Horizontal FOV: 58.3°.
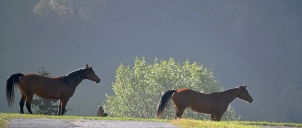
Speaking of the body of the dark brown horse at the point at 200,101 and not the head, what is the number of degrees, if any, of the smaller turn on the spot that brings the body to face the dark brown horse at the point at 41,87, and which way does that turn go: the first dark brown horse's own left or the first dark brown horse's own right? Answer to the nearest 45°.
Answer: approximately 180°

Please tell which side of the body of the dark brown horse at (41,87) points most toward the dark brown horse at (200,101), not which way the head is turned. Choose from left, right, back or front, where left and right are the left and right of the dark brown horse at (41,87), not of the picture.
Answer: front

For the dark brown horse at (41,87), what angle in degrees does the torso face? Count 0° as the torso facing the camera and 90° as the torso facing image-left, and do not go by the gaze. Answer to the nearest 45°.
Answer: approximately 270°

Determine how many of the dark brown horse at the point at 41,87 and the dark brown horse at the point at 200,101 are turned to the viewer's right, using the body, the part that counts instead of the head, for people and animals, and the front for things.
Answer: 2

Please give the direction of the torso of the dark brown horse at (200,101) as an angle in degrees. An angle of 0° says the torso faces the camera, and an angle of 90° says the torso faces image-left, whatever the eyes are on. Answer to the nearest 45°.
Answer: approximately 270°
